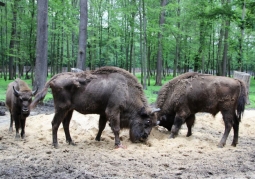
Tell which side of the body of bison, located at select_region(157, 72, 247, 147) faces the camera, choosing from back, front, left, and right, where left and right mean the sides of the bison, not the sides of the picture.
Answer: left

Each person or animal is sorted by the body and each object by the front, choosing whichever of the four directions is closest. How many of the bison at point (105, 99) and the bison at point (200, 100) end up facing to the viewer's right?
1

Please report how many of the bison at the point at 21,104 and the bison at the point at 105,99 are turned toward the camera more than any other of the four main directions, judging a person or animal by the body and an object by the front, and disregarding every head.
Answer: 1

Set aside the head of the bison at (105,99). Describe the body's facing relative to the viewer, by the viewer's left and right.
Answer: facing to the right of the viewer

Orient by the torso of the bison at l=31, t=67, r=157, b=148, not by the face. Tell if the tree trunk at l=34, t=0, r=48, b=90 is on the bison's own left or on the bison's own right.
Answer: on the bison's own left

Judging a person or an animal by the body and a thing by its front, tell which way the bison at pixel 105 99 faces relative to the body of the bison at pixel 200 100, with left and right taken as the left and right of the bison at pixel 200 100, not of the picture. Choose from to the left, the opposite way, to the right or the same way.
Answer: the opposite way

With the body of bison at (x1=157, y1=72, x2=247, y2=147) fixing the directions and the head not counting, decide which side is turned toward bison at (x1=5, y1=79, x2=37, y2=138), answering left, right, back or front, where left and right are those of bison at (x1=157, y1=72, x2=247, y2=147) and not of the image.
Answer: front

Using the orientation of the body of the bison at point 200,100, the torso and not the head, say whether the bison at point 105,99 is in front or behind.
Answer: in front

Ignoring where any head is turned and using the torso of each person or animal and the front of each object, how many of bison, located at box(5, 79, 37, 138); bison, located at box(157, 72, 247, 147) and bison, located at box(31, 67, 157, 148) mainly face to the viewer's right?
1

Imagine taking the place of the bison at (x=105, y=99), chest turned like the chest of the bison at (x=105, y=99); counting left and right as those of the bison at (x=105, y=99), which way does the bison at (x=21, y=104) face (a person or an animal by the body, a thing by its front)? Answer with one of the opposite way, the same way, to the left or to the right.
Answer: to the right

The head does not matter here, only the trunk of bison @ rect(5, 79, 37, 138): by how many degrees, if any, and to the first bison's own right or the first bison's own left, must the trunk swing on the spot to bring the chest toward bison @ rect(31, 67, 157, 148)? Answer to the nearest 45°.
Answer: approximately 45° to the first bison's own left
